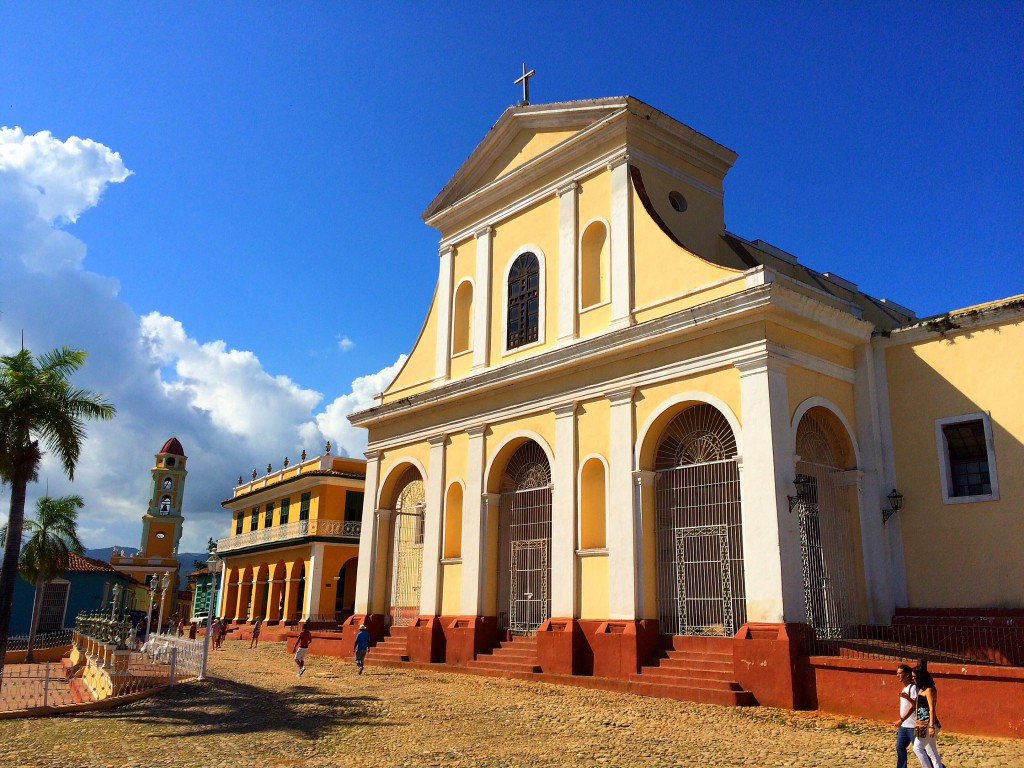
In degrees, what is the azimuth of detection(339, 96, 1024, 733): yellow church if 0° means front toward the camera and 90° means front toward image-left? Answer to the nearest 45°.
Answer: approximately 45°

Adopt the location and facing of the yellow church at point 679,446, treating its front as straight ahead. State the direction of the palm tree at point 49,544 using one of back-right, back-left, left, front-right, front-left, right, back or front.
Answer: right

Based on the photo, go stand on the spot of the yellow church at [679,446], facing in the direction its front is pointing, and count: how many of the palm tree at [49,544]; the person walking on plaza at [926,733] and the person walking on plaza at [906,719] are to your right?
1

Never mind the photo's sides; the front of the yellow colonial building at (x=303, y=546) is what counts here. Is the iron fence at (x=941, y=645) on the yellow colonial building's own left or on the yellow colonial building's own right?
on the yellow colonial building's own left

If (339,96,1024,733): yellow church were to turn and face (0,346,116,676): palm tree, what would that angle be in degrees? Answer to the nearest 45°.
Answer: approximately 45° to its right

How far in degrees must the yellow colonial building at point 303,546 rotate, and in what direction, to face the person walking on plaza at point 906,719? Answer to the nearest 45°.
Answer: approximately 45° to its left

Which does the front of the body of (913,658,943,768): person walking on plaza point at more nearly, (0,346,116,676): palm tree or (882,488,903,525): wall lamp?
the palm tree
